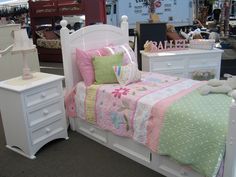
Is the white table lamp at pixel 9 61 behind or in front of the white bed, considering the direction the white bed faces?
behind

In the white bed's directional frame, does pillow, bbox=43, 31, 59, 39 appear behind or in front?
behind

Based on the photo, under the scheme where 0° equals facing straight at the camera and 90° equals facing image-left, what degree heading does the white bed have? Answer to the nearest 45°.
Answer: approximately 315°

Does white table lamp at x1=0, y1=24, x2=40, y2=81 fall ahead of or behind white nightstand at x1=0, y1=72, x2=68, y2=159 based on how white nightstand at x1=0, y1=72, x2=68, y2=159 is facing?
behind
